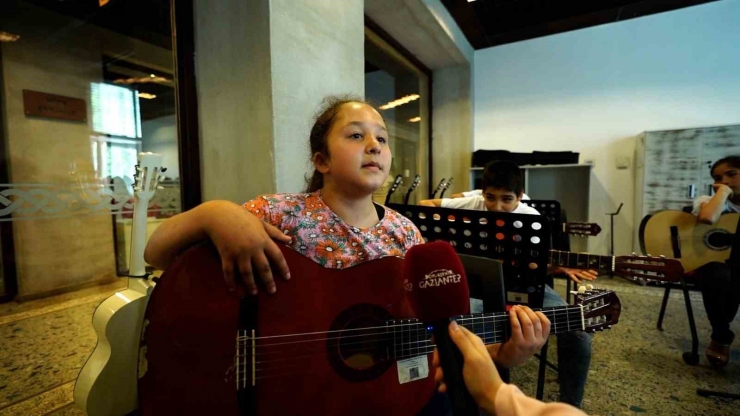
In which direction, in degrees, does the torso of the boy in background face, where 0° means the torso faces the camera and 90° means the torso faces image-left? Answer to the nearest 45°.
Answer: approximately 0°

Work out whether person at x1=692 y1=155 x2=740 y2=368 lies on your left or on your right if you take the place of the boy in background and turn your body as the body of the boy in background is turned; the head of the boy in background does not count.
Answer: on your left

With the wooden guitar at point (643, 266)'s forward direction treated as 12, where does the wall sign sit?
The wall sign is roughly at 2 o'clock from the wooden guitar.

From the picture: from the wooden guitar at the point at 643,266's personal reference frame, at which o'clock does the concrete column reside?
The concrete column is roughly at 2 o'clock from the wooden guitar.

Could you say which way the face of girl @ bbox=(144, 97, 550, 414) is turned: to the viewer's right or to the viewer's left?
to the viewer's right

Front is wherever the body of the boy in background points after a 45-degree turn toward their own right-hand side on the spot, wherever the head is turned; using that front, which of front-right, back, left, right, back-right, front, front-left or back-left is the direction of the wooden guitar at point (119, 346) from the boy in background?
front
